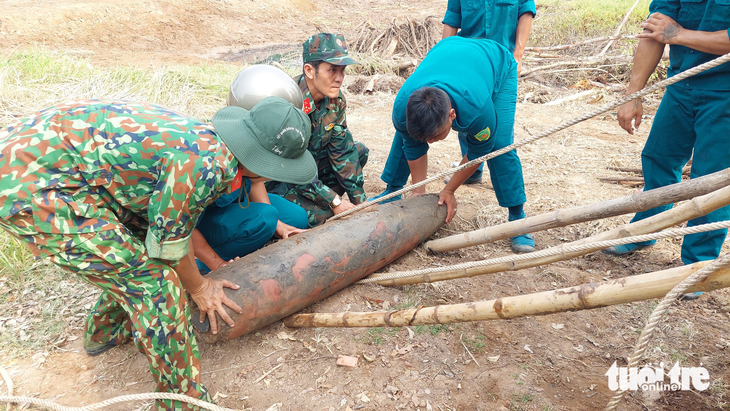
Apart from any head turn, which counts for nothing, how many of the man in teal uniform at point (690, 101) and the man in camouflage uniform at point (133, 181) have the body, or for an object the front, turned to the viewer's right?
1

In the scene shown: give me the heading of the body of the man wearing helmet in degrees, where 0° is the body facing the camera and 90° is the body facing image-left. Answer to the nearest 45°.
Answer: approximately 315°

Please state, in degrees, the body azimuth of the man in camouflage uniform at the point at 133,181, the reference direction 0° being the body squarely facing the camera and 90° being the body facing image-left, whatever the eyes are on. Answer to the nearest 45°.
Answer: approximately 270°

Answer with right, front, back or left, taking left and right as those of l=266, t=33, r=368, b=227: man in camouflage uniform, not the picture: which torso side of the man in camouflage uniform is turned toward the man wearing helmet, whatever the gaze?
right

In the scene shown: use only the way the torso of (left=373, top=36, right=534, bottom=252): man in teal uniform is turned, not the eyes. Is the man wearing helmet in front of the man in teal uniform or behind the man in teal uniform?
in front

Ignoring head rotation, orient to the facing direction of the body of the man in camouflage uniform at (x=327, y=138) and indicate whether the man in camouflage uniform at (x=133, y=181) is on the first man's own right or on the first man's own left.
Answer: on the first man's own right

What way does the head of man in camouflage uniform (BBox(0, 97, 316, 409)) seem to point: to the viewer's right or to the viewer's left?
to the viewer's right

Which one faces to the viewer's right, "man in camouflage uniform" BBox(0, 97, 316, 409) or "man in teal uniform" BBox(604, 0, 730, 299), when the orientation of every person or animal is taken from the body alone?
the man in camouflage uniform

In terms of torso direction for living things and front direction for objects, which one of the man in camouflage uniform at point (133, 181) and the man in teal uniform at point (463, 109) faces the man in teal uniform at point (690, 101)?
the man in camouflage uniform

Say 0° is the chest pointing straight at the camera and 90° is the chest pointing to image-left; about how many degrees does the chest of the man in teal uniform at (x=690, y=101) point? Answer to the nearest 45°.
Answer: approximately 45°

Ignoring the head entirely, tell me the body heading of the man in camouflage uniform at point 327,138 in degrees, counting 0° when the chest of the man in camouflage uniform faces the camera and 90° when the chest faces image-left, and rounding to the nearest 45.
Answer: approximately 315°

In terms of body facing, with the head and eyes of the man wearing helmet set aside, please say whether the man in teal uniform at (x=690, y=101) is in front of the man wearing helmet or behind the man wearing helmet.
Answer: in front

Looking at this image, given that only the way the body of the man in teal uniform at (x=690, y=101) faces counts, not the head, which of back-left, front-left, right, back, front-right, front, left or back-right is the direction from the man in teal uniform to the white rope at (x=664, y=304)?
front-left

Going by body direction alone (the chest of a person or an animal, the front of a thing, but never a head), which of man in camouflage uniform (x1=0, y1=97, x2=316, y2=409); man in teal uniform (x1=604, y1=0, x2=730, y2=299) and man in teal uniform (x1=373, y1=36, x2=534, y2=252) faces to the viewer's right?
the man in camouflage uniform

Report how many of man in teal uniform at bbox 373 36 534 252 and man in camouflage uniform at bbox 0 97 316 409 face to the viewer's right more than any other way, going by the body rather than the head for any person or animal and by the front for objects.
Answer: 1

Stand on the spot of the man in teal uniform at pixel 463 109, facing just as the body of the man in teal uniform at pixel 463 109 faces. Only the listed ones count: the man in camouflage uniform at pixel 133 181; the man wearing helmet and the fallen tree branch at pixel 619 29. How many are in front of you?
2
